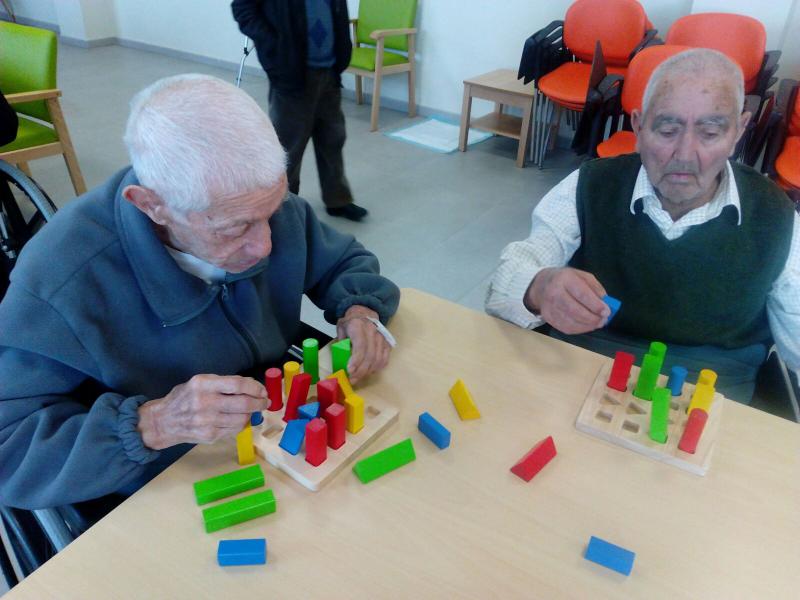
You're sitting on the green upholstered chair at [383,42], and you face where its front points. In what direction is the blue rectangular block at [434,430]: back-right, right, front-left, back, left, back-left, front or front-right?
front-left

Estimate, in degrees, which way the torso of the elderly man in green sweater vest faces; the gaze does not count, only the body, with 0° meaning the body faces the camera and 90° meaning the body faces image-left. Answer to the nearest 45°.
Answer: approximately 0°

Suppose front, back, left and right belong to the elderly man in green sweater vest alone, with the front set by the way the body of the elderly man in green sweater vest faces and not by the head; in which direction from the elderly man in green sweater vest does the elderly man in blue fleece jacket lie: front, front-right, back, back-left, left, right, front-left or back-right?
front-right

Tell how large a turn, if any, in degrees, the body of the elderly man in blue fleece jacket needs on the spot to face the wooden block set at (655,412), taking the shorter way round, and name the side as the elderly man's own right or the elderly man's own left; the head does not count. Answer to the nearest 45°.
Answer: approximately 45° to the elderly man's own left

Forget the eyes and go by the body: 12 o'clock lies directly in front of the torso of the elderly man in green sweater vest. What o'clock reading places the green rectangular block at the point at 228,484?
The green rectangular block is roughly at 1 o'clock from the elderly man in green sweater vest.

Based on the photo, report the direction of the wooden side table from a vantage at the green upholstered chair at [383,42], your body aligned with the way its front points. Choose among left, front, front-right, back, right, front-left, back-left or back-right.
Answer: left

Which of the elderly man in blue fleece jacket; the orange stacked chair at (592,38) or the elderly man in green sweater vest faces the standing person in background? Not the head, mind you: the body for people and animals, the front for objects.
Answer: the orange stacked chair

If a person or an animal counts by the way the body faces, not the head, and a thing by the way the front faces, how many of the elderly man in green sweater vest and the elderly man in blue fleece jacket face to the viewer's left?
0

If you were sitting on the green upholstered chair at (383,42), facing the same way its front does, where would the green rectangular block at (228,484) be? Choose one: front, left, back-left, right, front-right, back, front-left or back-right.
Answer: front-left

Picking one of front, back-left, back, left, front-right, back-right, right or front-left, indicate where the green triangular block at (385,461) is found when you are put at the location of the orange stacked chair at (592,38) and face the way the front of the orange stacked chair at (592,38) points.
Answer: front-left

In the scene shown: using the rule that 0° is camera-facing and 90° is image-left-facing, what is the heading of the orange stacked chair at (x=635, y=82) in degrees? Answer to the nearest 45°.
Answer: approximately 45°

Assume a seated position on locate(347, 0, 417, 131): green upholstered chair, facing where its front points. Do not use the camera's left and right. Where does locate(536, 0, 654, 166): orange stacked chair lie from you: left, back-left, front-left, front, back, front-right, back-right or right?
left

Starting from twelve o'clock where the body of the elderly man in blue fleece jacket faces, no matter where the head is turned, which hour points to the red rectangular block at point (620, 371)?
The red rectangular block is roughly at 11 o'clock from the elderly man in blue fleece jacket.

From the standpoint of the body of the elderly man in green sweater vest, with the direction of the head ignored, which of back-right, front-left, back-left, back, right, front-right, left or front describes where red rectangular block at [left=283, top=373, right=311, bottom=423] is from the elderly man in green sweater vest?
front-right

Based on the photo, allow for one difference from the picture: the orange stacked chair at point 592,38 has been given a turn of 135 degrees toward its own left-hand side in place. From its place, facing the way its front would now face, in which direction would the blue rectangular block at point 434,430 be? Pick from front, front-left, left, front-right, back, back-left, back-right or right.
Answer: right

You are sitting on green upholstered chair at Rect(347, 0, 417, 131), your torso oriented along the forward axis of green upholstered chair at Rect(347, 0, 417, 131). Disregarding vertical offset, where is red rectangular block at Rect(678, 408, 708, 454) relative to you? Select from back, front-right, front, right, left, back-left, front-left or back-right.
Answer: front-left

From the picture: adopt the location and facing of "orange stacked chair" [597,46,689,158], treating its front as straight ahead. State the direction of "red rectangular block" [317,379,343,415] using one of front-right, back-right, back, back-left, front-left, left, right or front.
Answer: front-left

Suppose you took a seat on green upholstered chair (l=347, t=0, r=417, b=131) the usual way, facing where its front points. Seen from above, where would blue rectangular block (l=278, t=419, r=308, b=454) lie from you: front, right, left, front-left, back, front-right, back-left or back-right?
front-left
